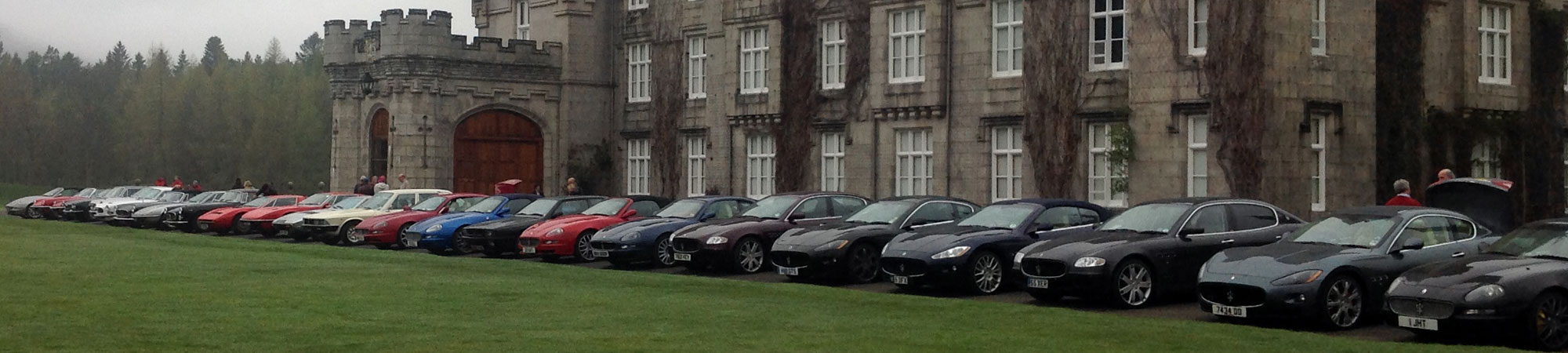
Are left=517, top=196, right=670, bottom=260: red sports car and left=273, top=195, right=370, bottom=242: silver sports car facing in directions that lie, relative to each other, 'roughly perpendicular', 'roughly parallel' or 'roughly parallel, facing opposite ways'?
roughly parallel

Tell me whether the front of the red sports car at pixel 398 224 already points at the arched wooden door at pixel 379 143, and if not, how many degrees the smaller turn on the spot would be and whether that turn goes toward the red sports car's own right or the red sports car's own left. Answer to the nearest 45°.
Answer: approximately 135° to the red sports car's own right

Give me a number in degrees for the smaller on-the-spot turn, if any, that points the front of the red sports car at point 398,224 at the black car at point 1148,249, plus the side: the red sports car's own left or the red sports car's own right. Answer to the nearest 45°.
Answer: approximately 90° to the red sports car's own left

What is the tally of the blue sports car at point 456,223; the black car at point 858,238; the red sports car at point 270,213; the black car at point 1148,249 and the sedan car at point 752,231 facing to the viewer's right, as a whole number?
0

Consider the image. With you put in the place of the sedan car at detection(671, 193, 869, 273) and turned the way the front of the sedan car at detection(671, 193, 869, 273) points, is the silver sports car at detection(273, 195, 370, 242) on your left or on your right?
on your right

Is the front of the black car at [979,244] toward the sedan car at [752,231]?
no

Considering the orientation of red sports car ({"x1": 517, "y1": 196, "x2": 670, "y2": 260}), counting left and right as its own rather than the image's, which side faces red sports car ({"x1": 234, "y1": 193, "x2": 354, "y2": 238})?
right

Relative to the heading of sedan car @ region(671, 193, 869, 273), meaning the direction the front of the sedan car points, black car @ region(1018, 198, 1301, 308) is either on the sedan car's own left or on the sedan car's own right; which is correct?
on the sedan car's own left

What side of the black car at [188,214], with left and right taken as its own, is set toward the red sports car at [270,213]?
left

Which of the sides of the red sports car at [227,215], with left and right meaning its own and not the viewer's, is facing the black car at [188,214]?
right

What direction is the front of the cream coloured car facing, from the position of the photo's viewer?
facing the viewer and to the left of the viewer

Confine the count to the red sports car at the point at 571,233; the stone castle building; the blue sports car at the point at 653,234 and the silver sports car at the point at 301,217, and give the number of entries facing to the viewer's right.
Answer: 0

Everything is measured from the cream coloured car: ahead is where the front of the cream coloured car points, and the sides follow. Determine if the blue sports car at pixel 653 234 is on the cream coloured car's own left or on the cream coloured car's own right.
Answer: on the cream coloured car's own left

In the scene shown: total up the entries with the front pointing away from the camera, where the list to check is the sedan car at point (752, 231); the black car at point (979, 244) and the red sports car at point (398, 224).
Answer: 0

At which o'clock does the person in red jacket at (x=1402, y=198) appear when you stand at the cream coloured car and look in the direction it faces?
The person in red jacket is roughly at 9 o'clock from the cream coloured car.

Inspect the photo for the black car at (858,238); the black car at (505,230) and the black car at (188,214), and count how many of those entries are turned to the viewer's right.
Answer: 0

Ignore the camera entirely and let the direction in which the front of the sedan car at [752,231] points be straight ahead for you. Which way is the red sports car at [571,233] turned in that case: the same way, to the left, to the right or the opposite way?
the same way
